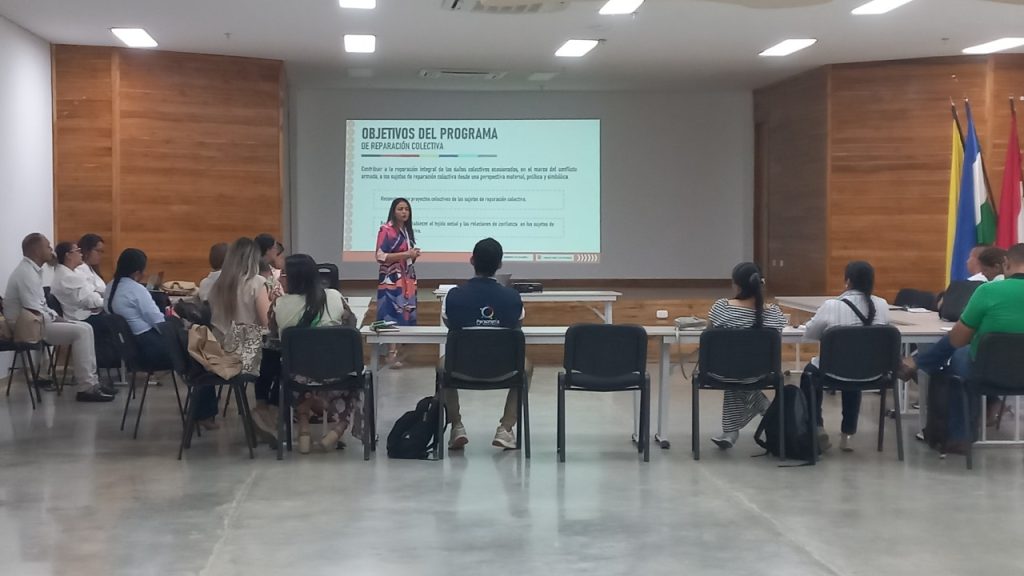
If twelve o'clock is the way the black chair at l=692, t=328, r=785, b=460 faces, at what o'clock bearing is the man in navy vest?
The man in navy vest is roughly at 9 o'clock from the black chair.

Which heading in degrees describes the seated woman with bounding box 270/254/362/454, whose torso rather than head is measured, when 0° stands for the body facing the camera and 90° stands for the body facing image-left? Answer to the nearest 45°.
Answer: approximately 180°

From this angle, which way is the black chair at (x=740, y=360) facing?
away from the camera

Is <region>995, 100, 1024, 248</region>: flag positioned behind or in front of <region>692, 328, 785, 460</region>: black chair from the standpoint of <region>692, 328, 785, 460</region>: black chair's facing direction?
in front

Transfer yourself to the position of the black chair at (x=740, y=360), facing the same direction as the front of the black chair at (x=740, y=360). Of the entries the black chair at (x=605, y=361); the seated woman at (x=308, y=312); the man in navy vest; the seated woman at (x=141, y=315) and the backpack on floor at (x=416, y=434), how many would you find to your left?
5

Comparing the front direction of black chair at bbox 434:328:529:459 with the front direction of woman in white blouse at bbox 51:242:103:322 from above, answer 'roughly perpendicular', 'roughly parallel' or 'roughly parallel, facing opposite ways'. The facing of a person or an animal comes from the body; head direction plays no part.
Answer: roughly perpendicular

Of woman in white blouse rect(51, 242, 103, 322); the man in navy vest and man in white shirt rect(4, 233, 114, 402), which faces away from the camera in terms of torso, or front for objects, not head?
the man in navy vest

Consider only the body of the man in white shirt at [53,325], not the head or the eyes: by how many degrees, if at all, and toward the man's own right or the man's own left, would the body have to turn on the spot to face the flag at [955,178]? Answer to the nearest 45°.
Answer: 0° — they already face it

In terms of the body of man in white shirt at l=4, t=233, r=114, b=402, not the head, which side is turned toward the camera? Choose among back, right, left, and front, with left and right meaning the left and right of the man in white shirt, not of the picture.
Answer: right

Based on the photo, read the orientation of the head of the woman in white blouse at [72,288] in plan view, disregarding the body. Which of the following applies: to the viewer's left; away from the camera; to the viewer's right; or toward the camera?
to the viewer's right

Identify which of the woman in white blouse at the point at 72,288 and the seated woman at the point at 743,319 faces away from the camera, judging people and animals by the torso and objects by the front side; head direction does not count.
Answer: the seated woman

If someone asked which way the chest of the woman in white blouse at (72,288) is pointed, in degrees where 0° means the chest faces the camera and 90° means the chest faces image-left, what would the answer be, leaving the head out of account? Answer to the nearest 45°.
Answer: approximately 270°

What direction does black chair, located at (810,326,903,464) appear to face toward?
away from the camera

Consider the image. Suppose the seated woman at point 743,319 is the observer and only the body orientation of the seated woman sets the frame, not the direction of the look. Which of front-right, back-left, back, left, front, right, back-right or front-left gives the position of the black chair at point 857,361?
right
